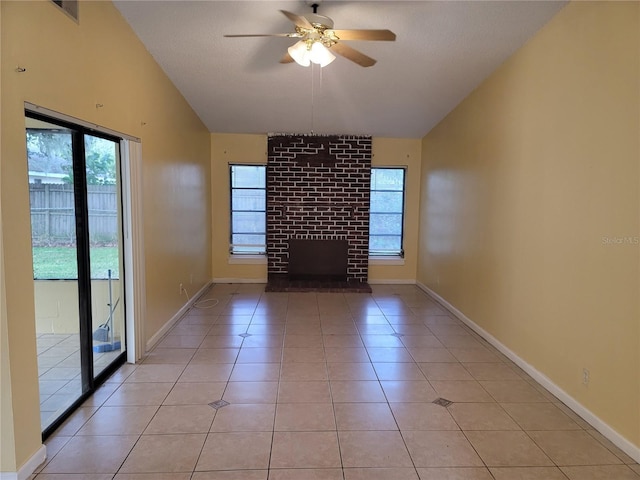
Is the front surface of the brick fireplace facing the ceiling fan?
yes

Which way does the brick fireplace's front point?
toward the camera

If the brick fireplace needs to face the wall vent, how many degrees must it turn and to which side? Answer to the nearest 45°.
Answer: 0° — it already faces it

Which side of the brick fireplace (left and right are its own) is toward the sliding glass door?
front

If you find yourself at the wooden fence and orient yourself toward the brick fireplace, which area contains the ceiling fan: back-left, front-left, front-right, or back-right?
front-right
